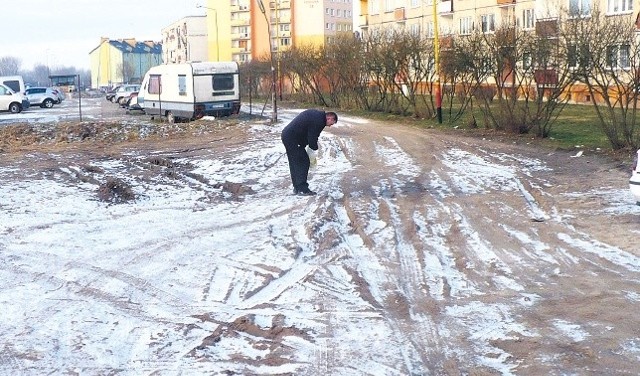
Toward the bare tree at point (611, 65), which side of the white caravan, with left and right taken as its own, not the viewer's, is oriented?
back

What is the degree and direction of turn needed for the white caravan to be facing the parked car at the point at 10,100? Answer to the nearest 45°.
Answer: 0° — it already faces it

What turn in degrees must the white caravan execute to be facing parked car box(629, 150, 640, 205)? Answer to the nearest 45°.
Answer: approximately 135° to its left

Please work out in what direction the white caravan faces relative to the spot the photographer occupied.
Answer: facing away from the viewer and to the left of the viewer

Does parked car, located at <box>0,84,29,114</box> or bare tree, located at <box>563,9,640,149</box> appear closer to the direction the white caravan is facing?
the parked car
